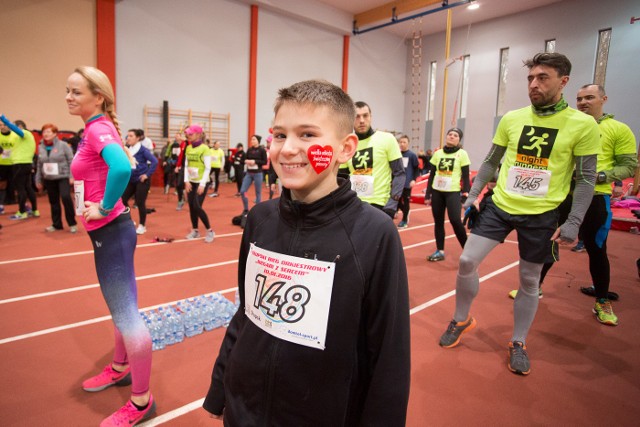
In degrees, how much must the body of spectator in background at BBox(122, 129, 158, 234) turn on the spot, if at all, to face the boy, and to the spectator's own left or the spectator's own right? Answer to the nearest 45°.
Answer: approximately 45° to the spectator's own left

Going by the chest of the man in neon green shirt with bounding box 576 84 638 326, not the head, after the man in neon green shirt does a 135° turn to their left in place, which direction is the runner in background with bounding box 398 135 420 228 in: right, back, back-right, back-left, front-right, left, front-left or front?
back-left

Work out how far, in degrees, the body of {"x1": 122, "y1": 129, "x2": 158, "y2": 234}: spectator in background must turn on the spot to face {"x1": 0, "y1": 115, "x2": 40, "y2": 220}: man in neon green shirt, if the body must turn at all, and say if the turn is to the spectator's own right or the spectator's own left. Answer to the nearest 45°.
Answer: approximately 90° to the spectator's own right
